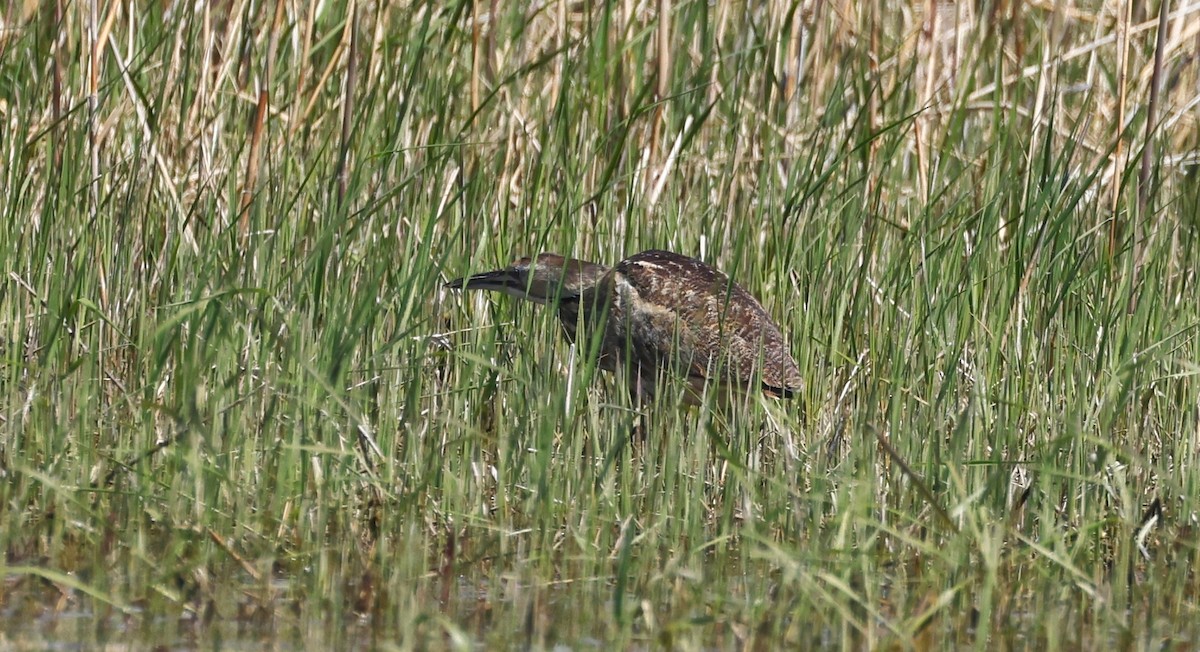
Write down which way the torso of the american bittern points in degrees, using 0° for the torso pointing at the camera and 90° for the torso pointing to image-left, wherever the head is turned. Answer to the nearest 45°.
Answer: approximately 90°
